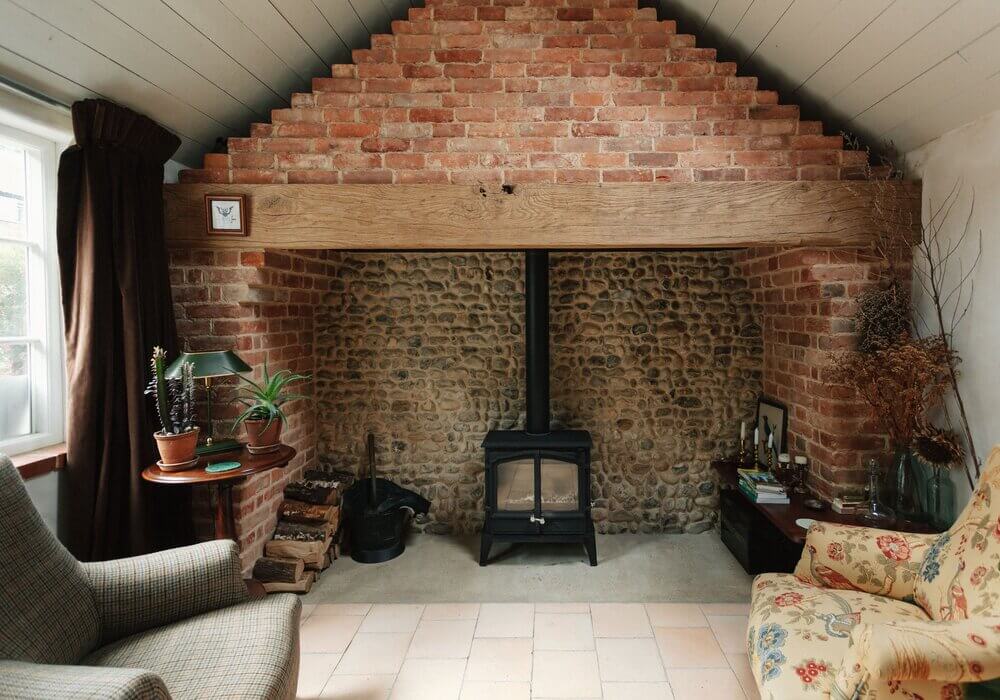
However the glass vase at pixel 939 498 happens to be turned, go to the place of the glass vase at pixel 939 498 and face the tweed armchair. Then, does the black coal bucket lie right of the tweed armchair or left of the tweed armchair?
right

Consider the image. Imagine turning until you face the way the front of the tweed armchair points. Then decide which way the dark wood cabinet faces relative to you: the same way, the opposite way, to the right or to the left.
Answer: the opposite way

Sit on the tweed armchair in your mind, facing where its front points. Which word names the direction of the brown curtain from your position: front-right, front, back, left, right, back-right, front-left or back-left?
left

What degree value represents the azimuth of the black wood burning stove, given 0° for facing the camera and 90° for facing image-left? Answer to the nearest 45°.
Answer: approximately 0°

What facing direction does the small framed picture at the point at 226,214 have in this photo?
toward the camera

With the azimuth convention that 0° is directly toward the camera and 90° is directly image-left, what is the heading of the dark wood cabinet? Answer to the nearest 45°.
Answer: approximately 45°

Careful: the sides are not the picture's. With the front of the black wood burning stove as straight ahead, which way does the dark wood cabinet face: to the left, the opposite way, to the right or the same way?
to the right

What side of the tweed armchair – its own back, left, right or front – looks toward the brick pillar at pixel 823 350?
front

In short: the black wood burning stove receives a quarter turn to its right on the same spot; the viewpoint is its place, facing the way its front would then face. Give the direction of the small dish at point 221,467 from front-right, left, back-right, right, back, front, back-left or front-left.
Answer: front-left

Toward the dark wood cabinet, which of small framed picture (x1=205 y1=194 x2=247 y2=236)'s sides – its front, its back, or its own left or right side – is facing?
left

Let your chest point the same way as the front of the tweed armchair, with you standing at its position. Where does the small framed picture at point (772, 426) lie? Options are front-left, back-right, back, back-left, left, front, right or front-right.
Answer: front

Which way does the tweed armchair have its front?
to the viewer's right

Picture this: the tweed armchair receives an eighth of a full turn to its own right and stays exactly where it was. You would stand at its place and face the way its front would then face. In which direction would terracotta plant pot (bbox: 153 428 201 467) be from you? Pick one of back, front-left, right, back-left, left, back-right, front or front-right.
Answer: back-left

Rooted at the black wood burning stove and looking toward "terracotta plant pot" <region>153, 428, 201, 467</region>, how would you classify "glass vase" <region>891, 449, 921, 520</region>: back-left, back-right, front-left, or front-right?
back-left
